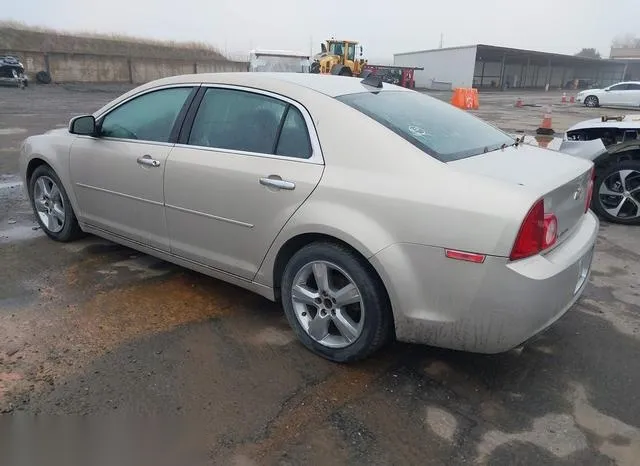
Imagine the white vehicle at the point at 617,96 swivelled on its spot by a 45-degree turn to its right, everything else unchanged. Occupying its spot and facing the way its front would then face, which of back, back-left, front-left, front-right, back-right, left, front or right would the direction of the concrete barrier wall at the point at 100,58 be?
front-left

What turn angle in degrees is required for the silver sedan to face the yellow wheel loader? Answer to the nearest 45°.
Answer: approximately 45° to its right

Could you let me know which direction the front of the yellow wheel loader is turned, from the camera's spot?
facing the viewer and to the left of the viewer

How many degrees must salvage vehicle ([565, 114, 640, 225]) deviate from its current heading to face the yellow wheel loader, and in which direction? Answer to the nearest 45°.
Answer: approximately 45° to its right

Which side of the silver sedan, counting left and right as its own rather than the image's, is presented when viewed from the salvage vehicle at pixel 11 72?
front

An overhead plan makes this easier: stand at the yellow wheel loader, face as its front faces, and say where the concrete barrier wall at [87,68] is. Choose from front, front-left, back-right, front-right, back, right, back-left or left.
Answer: front-right

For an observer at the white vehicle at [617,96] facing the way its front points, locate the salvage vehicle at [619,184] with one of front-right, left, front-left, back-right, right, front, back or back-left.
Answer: left

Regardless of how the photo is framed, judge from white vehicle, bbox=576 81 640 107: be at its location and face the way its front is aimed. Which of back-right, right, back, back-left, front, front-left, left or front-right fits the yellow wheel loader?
front

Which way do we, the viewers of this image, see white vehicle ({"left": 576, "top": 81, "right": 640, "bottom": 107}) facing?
facing to the left of the viewer

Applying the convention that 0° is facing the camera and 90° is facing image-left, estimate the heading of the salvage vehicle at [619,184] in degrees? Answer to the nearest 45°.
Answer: approximately 90°

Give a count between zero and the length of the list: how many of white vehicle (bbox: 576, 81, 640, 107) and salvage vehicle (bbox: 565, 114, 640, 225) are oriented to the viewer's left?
2
